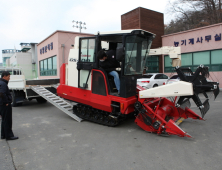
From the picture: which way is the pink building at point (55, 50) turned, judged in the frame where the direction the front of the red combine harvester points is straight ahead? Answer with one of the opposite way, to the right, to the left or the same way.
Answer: to the right

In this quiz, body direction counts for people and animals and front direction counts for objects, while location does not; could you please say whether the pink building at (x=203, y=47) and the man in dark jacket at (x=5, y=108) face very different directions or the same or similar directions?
very different directions

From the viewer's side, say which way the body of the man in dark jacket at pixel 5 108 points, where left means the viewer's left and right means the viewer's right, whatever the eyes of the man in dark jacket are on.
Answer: facing to the right of the viewer

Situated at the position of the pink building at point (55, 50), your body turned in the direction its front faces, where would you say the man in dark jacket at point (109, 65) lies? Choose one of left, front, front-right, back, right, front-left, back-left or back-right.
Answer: front-left

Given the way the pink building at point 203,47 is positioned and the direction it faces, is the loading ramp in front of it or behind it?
in front

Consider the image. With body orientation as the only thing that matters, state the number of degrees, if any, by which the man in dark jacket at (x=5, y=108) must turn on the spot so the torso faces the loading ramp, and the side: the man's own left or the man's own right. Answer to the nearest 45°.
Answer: approximately 45° to the man's own left

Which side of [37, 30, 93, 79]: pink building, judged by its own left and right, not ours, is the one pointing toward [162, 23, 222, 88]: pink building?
left

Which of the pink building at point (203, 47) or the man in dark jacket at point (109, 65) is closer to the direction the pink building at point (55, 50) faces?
the man in dark jacket

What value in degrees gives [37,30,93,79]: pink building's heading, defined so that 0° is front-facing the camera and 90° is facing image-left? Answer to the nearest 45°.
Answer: approximately 45°
